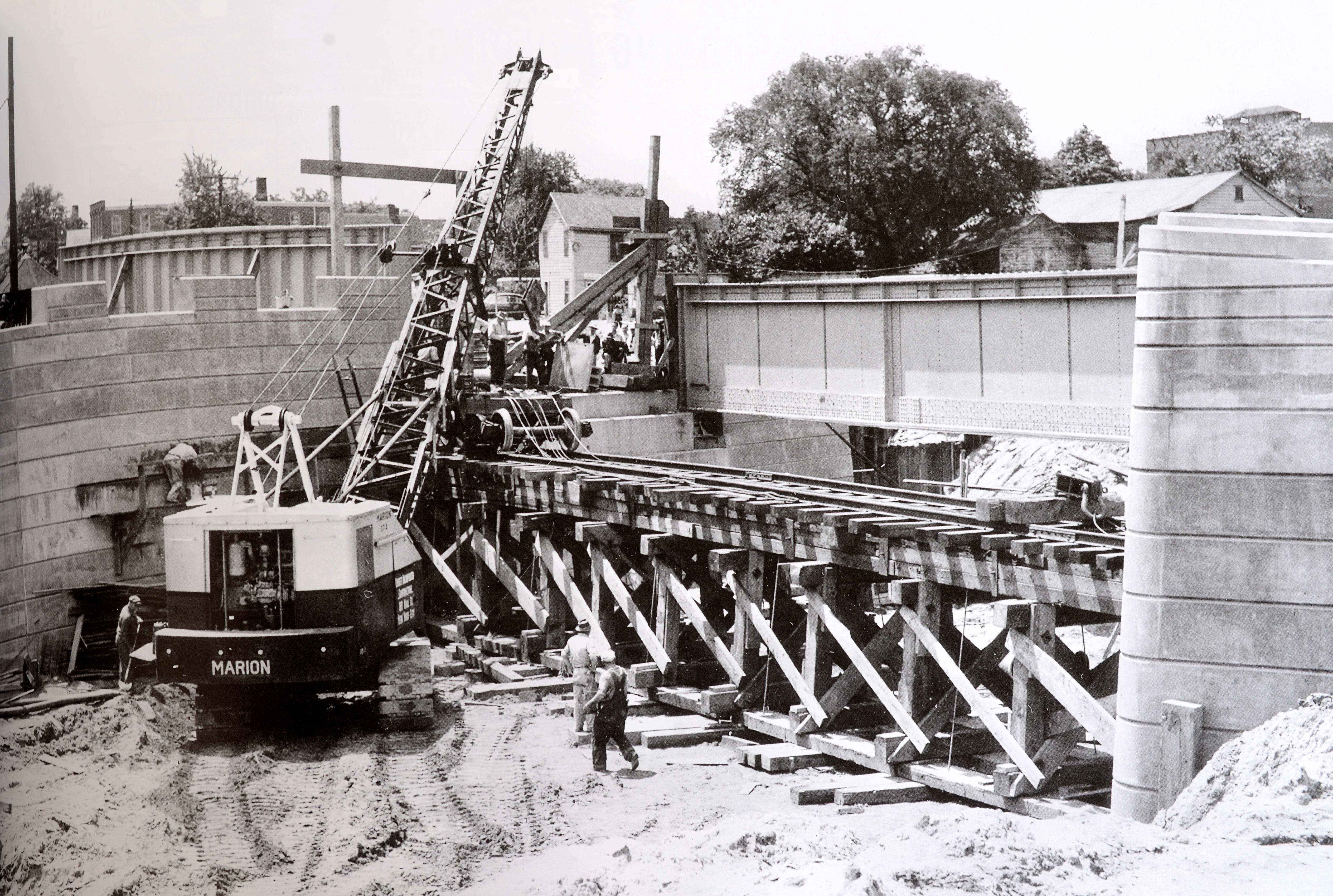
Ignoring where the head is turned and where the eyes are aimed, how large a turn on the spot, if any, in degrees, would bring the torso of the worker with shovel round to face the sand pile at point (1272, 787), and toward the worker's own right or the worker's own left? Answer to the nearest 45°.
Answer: approximately 45° to the worker's own right

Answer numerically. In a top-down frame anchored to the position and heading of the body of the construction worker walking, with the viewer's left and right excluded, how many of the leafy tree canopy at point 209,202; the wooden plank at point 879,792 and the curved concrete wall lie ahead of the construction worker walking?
2

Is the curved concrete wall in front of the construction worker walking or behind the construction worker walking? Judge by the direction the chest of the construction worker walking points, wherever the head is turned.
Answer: in front

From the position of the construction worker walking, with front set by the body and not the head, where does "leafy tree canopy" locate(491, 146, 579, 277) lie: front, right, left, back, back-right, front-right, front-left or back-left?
front-right

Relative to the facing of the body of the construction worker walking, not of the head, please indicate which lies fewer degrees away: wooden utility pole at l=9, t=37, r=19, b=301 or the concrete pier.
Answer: the wooden utility pole

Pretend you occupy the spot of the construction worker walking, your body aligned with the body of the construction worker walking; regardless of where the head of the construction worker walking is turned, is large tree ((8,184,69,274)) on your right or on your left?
on your left

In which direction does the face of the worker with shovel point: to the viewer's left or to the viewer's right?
to the viewer's right

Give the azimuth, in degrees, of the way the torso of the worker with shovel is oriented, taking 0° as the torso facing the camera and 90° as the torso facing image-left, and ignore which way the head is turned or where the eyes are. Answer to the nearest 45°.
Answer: approximately 270°

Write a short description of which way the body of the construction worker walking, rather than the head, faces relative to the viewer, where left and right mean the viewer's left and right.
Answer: facing away from the viewer and to the left of the viewer
